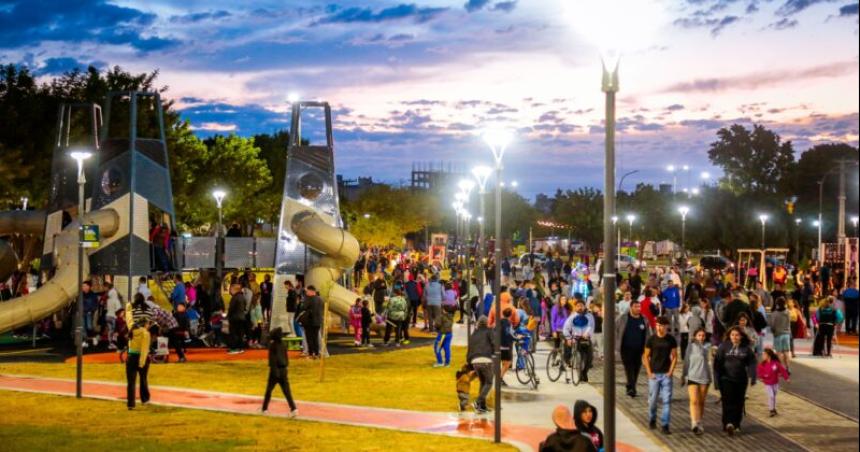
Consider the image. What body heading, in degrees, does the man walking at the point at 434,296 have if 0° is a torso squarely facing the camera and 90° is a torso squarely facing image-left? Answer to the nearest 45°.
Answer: approximately 180°

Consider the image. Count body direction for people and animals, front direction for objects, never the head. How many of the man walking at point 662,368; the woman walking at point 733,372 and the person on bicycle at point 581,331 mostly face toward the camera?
3

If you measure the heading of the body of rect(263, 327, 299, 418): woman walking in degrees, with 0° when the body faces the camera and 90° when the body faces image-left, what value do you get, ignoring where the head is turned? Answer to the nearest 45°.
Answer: approximately 90°

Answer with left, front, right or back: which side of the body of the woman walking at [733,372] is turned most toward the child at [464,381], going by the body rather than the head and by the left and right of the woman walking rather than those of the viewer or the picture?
right

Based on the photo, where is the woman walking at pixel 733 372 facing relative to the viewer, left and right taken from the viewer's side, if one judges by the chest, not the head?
facing the viewer

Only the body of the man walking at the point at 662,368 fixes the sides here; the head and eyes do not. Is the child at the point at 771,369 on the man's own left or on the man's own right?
on the man's own left

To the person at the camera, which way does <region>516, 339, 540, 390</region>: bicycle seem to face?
facing the viewer and to the right of the viewer

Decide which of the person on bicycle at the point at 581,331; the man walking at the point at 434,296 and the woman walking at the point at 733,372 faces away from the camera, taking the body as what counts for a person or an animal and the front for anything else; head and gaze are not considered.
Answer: the man walking

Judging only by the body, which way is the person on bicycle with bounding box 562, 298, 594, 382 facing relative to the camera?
toward the camera
